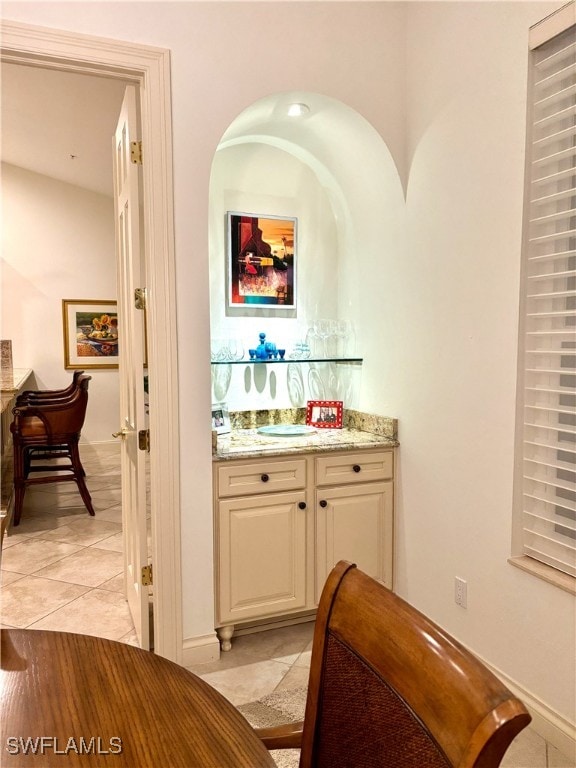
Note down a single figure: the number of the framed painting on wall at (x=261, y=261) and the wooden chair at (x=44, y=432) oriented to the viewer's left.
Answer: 1

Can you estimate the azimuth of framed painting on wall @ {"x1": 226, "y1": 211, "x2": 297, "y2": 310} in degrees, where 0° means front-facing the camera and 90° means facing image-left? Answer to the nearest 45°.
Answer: approximately 315°

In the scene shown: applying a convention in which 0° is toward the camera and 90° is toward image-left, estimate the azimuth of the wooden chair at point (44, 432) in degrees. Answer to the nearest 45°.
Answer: approximately 90°

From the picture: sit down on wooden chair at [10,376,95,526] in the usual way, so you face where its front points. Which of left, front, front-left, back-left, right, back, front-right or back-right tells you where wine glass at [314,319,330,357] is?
back-left

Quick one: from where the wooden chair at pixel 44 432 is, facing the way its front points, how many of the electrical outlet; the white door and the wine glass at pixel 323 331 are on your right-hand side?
0

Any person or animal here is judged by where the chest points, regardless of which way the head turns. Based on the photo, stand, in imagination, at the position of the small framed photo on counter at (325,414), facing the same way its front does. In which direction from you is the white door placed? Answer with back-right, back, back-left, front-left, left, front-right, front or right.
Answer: front-right

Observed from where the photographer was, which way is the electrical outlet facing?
facing the viewer and to the left of the viewer

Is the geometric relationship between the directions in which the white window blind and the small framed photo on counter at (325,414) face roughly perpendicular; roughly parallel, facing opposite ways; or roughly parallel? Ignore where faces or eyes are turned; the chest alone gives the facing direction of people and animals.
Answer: roughly perpendicular

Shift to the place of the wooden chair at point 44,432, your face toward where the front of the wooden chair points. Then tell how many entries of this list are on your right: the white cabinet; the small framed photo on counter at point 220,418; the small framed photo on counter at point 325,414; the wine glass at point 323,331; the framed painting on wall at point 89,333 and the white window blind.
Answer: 1

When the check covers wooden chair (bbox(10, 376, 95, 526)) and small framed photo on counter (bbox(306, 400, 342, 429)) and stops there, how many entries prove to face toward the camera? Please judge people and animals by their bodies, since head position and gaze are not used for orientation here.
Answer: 1

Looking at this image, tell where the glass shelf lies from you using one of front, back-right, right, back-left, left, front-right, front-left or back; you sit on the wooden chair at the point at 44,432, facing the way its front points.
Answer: back-left

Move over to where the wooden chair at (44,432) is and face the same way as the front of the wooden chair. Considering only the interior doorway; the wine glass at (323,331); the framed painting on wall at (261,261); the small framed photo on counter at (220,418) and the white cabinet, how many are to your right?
0

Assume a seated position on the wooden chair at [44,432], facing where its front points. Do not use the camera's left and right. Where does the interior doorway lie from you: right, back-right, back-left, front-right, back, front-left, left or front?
left

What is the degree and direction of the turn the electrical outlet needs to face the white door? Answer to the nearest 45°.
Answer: approximately 45° to its right

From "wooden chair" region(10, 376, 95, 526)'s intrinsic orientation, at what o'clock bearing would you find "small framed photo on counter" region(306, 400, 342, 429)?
The small framed photo on counter is roughly at 8 o'clock from the wooden chair.

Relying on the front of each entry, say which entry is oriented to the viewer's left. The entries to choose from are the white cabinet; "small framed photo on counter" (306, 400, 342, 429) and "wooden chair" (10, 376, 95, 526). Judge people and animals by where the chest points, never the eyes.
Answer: the wooden chair

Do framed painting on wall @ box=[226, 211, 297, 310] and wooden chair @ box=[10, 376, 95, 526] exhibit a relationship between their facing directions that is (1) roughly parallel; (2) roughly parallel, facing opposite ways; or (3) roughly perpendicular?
roughly perpendicular

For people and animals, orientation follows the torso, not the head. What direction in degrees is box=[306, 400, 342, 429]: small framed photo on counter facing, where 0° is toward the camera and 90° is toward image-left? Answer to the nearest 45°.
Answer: approximately 0°
